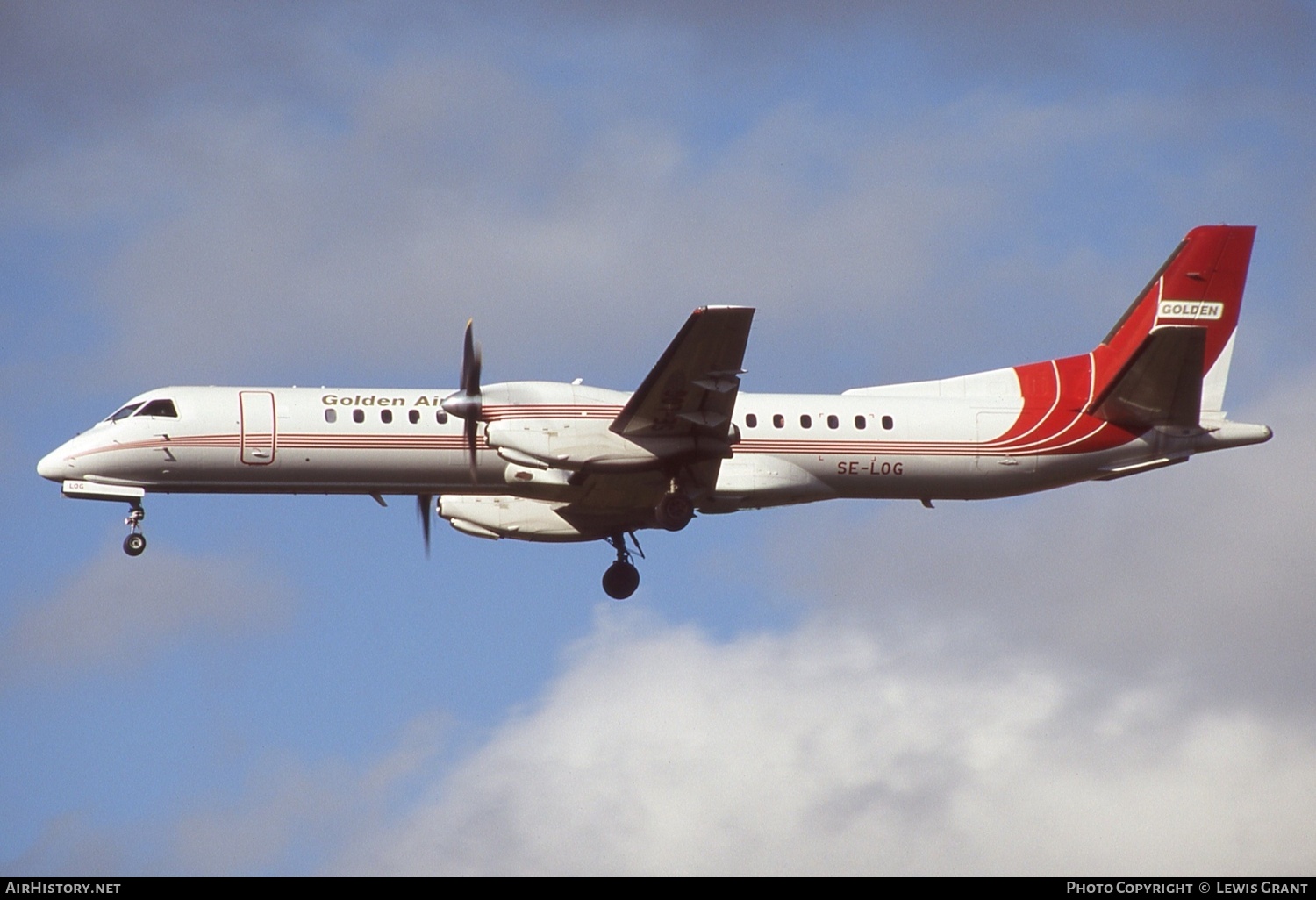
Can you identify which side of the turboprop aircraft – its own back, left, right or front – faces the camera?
left
